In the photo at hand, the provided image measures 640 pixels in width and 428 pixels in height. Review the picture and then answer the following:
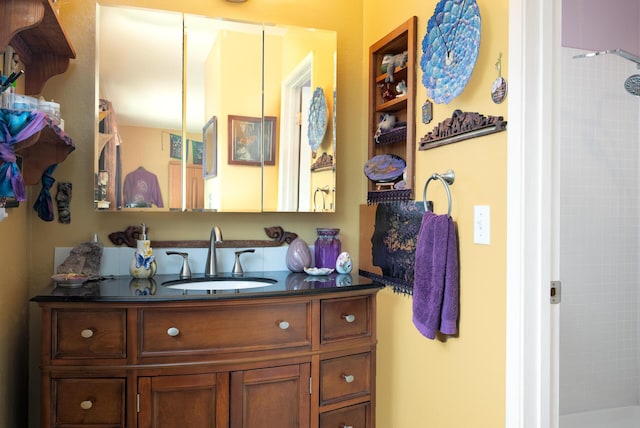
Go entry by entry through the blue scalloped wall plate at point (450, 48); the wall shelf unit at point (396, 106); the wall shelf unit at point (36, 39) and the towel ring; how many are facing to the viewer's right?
1

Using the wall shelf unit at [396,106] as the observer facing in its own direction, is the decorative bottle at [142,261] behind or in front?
in front

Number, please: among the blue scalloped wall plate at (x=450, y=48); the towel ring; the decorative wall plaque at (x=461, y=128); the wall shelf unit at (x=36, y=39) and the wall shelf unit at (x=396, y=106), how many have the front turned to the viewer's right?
1

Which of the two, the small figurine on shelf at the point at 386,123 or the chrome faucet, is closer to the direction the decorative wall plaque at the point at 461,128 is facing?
the chrome faucet

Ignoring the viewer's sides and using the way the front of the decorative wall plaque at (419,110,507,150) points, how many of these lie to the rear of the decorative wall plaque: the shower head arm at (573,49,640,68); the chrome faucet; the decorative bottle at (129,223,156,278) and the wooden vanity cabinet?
1

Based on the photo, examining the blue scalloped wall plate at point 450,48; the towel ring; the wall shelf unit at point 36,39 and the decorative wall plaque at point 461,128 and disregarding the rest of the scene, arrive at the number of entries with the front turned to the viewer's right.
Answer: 1

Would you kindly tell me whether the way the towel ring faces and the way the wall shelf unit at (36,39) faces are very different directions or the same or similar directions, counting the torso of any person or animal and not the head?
very different directions

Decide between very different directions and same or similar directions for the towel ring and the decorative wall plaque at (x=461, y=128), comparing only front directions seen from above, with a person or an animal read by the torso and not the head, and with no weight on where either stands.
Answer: same or similar directions

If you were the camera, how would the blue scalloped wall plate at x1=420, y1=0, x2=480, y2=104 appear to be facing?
facing the viewer and to the left of the viewer

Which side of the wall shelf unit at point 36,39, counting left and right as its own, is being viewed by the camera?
right

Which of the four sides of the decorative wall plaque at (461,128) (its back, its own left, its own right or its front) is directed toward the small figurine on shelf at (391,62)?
right

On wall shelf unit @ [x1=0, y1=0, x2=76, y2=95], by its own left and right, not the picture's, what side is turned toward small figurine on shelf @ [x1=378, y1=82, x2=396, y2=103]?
front

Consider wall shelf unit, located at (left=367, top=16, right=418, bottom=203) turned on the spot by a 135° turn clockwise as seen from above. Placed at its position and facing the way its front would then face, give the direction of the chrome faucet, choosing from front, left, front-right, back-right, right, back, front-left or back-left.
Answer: left

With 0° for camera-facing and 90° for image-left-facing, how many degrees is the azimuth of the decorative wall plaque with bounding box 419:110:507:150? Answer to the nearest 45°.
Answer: approximately 45°
